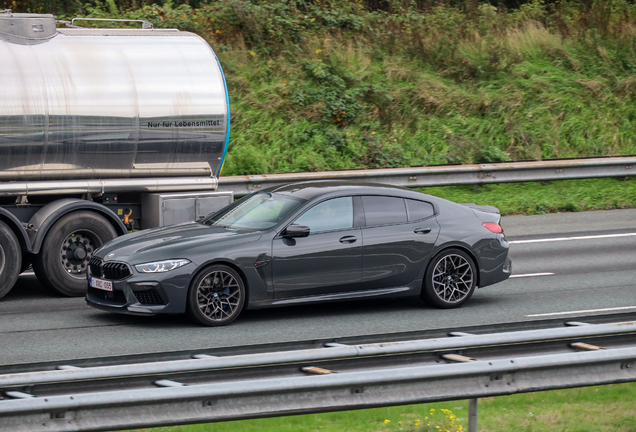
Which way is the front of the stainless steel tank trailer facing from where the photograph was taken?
facing to the left of the viewer

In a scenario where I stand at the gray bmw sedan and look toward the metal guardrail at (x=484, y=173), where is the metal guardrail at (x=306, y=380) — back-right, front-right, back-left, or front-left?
back-right

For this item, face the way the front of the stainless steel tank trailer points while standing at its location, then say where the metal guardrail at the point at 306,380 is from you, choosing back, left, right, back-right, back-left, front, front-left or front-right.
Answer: left

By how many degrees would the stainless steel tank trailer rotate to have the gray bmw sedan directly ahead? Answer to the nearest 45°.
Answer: approximately 135° to its left

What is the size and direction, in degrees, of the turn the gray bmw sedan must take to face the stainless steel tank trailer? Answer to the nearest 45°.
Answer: approximately 90° to its right

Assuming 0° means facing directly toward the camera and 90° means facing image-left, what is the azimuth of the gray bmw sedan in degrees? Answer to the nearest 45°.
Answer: approximately 45°

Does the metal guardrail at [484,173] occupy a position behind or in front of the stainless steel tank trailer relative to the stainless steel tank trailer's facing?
behind
